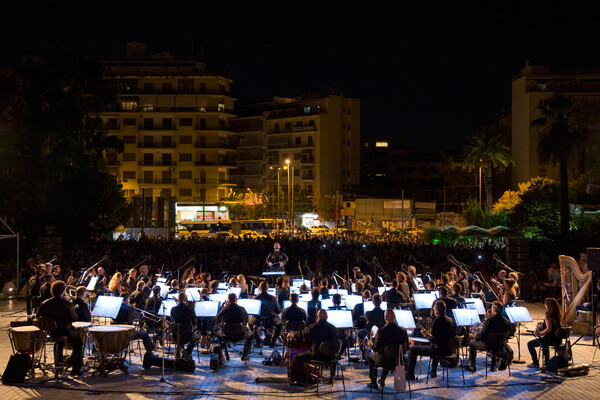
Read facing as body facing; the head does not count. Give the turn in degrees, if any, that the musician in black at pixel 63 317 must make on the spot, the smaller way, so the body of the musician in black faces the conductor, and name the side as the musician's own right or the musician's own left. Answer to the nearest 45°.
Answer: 0° — they already face them

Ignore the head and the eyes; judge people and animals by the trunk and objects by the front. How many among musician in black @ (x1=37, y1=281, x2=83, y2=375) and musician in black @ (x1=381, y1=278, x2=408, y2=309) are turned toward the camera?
0

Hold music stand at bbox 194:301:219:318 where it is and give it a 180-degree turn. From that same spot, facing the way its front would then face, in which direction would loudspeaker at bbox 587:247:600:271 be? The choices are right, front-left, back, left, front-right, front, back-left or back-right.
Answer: right

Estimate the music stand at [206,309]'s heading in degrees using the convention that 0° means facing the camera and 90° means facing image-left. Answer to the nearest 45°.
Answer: approximately 0°

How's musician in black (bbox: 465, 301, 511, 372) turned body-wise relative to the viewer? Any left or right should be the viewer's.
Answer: facing away from the viewer and to the left of the viewer

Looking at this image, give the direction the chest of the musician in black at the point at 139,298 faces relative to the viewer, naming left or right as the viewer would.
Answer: facing away from the viewer and to the right of the viewer

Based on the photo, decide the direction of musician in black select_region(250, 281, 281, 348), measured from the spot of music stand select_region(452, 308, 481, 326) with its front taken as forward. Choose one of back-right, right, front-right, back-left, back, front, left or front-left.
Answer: back-right

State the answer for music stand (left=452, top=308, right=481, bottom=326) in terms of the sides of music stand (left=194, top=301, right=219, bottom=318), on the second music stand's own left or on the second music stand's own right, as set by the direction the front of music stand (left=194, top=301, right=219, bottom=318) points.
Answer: on the second music stand's own left

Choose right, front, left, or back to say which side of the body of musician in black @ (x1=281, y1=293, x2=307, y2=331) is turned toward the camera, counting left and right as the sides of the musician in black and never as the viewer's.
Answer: back

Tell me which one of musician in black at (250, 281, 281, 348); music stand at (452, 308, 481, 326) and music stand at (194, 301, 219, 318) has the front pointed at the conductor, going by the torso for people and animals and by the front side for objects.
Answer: the musician in black

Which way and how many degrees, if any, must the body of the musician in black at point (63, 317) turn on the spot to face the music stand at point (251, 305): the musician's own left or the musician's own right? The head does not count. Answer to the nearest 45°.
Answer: approximately 45° to the musician's own right

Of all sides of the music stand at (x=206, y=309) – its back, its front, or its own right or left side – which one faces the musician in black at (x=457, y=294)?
left

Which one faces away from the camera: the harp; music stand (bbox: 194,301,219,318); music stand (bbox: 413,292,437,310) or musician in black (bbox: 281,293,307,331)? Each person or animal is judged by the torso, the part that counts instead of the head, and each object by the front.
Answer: the musician in black

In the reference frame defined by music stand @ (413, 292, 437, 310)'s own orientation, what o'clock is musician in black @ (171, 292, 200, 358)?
The musician in black is roughly at 2 o'clock from the music stand.

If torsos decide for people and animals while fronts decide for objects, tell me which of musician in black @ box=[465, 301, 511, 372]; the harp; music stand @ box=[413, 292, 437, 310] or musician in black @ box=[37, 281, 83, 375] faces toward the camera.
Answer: the music stand

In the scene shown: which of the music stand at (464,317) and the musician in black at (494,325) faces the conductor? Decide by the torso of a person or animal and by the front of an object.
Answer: the musician in black

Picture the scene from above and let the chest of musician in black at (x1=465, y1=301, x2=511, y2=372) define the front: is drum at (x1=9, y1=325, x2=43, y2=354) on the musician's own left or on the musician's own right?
on the musician's own left

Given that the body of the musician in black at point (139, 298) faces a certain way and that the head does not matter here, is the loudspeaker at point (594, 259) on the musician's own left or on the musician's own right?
on the musician's own right

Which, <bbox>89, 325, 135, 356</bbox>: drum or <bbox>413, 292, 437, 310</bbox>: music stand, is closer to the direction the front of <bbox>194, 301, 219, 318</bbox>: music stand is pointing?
the drum

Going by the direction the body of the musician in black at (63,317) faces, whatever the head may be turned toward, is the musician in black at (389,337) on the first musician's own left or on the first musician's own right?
on the first musician's own right
